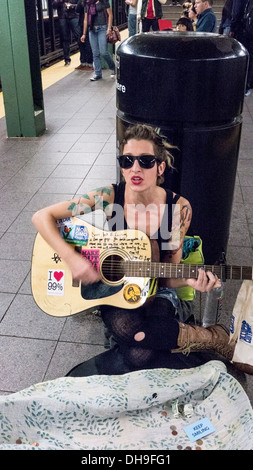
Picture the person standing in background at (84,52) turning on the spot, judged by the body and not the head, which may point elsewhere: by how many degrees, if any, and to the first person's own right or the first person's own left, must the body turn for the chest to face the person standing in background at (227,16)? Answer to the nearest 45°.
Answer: approximately 135° to the first person's own left

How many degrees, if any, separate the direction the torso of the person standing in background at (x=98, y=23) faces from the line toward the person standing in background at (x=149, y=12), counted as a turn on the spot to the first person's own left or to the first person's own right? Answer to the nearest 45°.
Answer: approximately 135° to the first person's own left

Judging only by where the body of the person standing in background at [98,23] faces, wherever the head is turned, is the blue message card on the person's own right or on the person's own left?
on the person's own left

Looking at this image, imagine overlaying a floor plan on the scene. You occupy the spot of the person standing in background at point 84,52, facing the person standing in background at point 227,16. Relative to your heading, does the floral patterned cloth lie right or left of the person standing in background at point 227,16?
right

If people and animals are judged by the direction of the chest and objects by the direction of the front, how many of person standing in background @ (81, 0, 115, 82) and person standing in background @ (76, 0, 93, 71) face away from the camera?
0

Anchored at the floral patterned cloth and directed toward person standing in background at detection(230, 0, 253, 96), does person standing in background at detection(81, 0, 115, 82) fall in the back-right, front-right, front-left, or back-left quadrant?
front-left

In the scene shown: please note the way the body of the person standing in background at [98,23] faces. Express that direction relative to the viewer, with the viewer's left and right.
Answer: facing the viewer and to the left of the viewer

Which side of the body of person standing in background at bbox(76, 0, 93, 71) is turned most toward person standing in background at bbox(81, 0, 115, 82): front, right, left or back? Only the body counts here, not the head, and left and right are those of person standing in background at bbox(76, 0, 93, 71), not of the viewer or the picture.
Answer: left

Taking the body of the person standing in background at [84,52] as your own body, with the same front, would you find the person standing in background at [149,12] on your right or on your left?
on your left

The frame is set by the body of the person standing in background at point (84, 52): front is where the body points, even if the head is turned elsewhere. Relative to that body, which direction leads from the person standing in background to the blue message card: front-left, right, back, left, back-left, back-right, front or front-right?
left

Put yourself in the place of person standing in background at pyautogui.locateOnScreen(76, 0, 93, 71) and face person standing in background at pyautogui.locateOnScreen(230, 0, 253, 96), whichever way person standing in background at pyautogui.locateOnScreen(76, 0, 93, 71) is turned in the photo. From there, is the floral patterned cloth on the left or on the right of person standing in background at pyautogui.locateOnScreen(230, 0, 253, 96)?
right

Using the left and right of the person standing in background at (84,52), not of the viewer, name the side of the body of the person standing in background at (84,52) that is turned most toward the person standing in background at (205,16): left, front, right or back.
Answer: left
